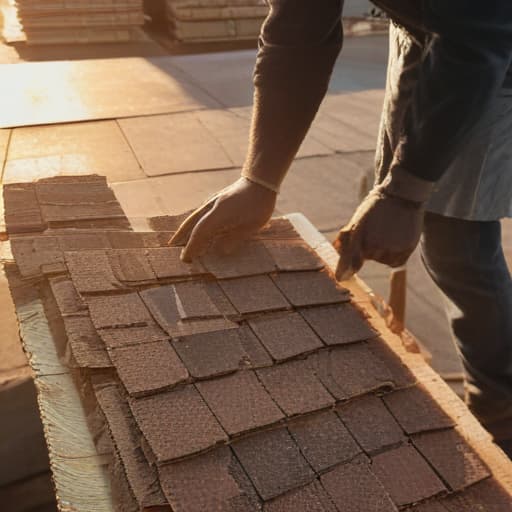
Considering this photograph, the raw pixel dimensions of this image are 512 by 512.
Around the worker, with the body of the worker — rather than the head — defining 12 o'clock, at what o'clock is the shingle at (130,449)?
The shingle is roughly at 10 o'clock from the worker.

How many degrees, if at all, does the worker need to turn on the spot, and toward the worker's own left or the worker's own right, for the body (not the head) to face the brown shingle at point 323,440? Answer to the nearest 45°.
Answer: approximately 90° to the worker's own left

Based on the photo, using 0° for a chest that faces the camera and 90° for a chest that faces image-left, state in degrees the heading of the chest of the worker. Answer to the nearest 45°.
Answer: approximately 90°

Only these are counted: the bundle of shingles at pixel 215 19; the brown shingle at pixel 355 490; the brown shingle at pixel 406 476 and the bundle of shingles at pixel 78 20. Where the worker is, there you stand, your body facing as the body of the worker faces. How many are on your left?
2

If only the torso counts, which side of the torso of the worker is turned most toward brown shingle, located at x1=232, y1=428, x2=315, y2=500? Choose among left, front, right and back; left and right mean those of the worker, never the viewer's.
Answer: front

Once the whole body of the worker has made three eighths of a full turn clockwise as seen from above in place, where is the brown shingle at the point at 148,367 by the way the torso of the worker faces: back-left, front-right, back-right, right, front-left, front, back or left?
back
